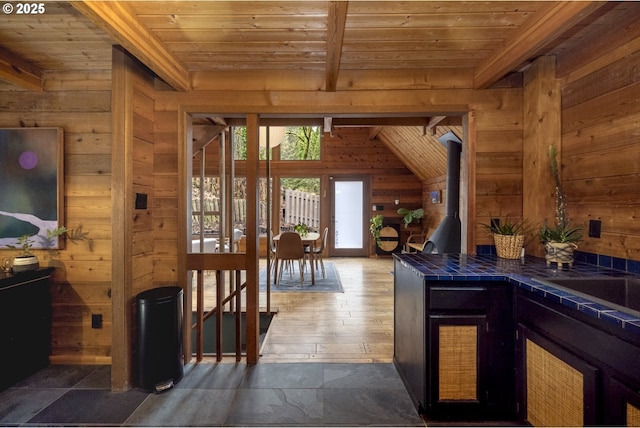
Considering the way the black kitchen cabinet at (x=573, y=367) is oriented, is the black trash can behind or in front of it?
in front

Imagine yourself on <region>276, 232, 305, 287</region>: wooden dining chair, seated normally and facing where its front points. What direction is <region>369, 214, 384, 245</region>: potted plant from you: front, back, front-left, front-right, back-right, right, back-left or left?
front-right

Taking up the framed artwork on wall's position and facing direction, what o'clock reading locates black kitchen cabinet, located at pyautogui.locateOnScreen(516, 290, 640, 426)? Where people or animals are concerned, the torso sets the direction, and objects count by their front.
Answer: The black kitchen cabinet is roughly at 11 o'clock from the framed artwork on wall.

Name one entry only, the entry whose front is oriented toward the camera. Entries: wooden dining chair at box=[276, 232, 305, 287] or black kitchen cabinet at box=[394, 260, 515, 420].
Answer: the black kitchen cabinet

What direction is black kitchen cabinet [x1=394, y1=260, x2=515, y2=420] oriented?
toward the camera

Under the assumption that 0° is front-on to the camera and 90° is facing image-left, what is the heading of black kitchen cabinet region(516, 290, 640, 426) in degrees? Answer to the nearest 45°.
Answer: approximately 45°

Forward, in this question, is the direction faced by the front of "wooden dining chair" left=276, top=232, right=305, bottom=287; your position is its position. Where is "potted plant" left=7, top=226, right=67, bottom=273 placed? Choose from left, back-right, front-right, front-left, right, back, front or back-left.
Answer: back-left

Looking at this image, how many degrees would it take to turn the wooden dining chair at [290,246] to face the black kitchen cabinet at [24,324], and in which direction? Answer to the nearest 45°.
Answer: approximately 135° to its left

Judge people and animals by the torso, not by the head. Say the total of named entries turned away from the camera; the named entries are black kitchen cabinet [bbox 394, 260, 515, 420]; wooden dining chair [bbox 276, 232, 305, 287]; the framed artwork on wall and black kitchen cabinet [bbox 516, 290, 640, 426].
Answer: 1

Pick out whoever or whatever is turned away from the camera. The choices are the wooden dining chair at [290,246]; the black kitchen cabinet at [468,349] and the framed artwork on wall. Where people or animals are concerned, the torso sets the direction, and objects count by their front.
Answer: the wooden dining chair

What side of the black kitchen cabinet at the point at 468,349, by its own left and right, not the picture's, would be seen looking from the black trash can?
right

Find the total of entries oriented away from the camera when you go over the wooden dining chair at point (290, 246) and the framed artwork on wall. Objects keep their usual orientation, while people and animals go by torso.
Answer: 1

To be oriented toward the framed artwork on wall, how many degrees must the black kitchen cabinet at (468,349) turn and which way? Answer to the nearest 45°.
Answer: approximately 90° to its right

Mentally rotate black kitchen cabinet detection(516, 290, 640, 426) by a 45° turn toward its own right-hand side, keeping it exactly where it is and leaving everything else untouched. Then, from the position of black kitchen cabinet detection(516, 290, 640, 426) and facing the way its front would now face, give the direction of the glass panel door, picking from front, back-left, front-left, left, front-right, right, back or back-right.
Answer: front-right

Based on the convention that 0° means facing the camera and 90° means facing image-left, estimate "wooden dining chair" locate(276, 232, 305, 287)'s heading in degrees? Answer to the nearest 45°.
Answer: approximately 180°

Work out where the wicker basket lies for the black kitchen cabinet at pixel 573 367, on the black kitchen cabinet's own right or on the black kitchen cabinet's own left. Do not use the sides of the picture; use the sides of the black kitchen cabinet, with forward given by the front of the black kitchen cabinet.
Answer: on the black kitchen cabinet's own right

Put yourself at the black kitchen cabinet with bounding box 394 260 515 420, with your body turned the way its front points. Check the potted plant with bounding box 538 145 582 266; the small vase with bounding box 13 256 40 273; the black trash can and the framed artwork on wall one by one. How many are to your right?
3
